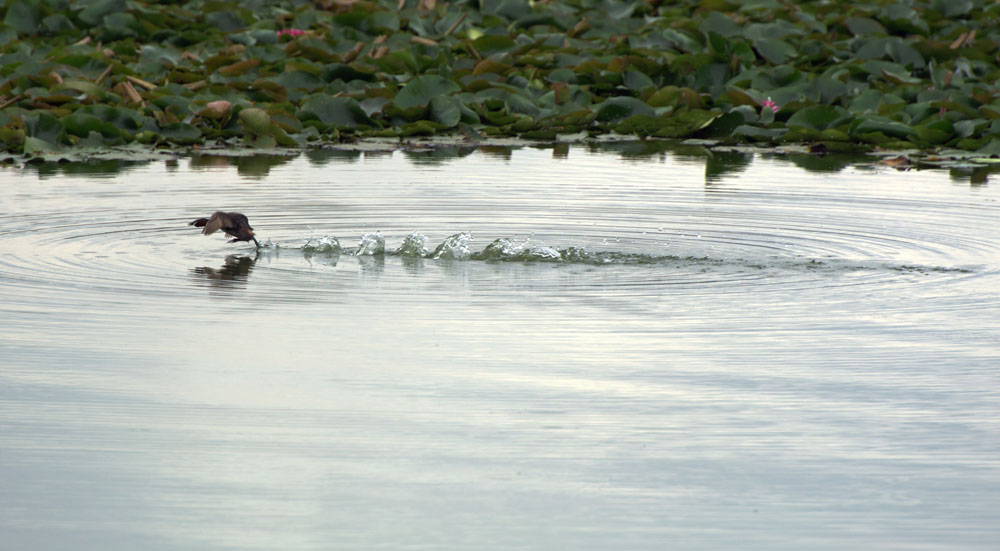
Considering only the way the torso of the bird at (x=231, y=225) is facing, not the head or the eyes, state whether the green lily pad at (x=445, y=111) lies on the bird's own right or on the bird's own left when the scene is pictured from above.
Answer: on the bird's own right

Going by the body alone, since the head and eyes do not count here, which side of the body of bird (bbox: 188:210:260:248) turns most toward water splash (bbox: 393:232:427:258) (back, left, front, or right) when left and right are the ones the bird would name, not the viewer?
back

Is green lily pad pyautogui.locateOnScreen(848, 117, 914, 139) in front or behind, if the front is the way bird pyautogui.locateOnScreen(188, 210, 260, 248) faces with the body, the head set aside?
behind

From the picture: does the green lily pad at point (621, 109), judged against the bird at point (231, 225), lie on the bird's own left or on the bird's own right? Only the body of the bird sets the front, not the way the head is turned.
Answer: on the bird's own right

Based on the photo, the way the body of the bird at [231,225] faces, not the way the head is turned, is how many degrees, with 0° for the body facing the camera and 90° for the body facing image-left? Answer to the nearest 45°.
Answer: approximately 90°

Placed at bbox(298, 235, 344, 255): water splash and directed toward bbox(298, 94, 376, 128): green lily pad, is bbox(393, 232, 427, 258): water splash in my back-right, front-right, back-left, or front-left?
back-right

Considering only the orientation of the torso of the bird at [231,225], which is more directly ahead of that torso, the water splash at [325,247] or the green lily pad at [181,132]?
the green lily pad

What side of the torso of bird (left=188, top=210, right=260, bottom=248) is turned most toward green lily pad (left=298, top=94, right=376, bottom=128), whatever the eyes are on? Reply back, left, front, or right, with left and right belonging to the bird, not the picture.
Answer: right

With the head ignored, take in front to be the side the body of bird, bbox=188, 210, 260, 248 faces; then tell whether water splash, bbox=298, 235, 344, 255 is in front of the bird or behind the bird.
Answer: behind

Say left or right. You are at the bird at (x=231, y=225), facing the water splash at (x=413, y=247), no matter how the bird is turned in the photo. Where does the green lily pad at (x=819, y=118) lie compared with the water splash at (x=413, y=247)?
left
